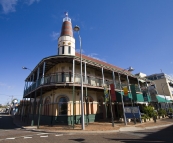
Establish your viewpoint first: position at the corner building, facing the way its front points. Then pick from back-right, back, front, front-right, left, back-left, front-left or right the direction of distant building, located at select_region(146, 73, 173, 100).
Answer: back-left

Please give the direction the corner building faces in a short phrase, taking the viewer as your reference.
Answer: facing the viewer
